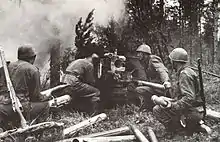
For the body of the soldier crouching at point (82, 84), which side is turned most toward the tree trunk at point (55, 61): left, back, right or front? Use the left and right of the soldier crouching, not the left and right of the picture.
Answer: left

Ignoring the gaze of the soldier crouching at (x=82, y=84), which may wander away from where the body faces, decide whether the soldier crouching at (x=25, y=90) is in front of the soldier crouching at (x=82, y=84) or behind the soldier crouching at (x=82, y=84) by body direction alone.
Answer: behind

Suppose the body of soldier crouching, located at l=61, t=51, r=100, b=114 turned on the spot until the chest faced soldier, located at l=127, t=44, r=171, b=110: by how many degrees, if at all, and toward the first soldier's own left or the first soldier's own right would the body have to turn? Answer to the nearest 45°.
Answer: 0° — they already face them

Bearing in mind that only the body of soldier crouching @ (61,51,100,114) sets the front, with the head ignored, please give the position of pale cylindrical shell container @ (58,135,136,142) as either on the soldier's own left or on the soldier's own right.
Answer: on the soldier's own right

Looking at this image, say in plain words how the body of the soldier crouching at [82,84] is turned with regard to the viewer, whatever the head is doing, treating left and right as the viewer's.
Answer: facing to the right of the viewer

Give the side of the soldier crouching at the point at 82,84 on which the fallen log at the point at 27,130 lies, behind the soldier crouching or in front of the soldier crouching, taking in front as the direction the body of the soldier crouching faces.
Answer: behind

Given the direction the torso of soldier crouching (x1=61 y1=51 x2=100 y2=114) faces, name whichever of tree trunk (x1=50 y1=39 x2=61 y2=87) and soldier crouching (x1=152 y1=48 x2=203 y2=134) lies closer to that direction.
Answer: the soldier crouching

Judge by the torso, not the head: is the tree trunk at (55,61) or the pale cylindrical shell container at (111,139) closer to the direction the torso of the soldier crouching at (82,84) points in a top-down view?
the pale cylindrical shell container
